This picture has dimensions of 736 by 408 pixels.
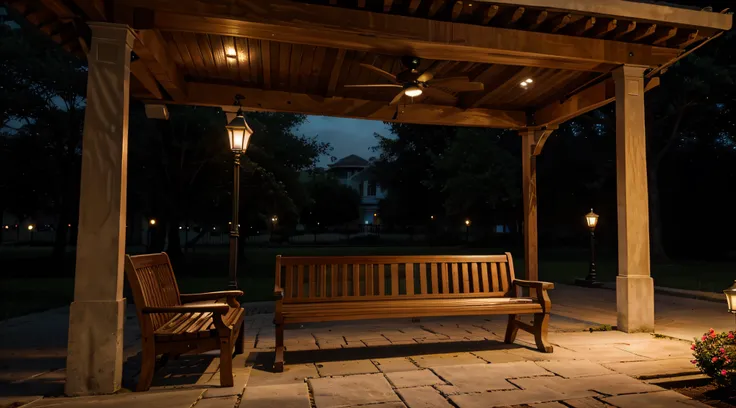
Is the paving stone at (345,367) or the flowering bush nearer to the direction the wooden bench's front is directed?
the paving stone

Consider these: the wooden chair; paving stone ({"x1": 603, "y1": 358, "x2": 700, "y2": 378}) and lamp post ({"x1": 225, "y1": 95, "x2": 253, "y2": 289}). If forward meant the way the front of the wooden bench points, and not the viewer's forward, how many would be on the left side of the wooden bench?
1

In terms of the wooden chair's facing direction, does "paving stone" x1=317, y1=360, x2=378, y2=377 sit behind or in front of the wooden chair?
in front

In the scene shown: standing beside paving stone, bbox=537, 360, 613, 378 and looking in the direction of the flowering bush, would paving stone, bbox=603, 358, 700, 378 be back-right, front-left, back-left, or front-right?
front-left

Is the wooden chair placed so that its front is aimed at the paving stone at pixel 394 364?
yes

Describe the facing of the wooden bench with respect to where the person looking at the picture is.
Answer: facing the viewer

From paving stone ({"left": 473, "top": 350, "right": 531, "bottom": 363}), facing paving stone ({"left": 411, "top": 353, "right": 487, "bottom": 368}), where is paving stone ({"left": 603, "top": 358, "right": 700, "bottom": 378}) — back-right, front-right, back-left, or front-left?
back-left

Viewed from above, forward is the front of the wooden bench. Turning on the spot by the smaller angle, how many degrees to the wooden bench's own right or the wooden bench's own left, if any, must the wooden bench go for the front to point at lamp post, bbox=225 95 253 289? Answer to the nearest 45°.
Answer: approximately 135° to the wooden bench's own right

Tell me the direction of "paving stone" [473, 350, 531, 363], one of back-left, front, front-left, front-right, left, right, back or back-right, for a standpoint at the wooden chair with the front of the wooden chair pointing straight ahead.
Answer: front

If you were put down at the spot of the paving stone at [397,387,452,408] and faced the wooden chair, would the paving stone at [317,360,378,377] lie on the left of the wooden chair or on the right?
right

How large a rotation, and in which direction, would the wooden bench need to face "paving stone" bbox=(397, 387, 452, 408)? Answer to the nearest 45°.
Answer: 0° — it already faces it

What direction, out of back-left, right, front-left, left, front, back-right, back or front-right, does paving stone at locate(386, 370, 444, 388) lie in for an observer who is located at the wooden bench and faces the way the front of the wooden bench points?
front

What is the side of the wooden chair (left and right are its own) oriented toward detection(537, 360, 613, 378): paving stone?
front

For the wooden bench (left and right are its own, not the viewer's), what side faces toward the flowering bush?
left

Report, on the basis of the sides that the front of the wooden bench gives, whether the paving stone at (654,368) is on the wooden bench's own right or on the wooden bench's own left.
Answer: on the wooden bench's own left
